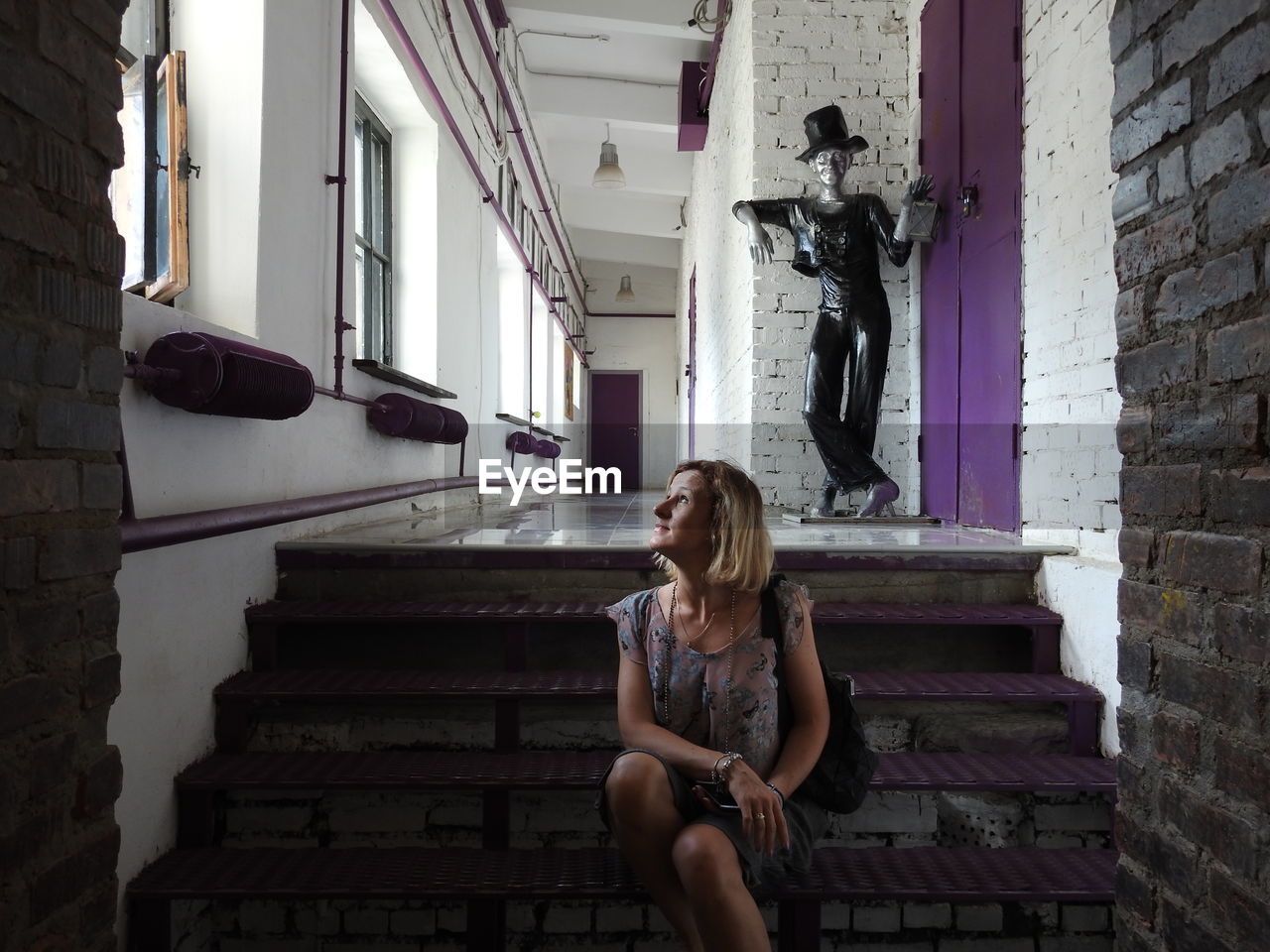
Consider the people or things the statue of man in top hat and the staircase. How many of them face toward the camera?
2

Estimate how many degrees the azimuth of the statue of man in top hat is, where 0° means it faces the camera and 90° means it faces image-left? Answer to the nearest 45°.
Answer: approximately 0°

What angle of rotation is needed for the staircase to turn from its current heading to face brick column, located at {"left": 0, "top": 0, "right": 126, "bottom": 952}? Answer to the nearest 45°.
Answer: approximately 45° to its right

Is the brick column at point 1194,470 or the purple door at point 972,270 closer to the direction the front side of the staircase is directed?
the brick column

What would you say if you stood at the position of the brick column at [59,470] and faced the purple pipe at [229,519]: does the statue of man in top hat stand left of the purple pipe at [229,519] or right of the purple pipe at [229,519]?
right

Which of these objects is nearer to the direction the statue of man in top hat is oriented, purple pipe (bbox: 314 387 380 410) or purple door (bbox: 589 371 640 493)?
the purple pipe

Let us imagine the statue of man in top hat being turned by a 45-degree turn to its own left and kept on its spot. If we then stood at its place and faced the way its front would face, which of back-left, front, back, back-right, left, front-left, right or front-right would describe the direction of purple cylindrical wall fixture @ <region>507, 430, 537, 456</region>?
back

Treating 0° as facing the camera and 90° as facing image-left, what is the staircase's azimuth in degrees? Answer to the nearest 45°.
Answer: approximately 0°

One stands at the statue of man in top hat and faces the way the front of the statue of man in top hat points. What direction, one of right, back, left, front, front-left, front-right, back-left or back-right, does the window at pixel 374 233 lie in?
right

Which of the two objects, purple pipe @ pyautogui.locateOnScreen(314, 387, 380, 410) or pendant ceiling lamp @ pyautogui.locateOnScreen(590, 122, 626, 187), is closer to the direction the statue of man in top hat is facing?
the purple pipe

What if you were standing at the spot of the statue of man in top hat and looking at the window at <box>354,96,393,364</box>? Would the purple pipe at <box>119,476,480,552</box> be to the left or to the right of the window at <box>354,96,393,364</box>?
left

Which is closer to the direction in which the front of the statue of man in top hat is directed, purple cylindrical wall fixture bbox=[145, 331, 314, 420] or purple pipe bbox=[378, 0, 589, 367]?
the purple cylindrical wall fixture
